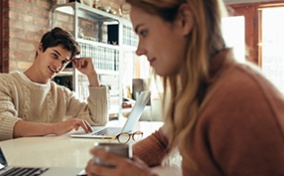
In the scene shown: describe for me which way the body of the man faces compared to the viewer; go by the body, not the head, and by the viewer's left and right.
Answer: facing the viewer and to the right of the viewer

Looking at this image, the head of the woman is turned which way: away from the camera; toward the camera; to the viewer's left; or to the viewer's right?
to the viewer's left

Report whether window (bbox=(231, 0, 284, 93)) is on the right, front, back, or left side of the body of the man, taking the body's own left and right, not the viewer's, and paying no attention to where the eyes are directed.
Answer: left

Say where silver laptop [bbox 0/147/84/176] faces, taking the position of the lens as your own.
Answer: facing to the right of the viewer

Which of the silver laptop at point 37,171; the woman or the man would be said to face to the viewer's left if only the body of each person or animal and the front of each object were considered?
the woman

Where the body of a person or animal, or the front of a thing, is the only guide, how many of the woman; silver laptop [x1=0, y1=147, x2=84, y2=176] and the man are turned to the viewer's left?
1

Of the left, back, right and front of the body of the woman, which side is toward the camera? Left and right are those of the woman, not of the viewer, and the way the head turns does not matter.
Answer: left

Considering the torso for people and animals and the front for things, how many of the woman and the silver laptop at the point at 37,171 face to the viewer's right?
1
